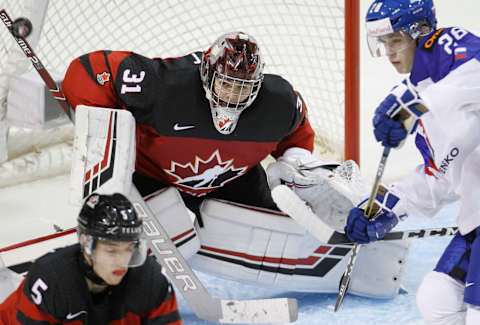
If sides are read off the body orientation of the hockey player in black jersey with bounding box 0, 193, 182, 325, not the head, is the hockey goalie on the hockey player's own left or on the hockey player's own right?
on the hockey player's own left

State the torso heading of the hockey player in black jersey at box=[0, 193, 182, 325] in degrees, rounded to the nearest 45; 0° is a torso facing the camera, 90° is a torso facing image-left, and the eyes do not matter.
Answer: approximately 315°

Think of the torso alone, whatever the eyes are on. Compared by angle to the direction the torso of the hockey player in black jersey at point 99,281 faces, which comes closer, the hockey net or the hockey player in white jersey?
the hockey player in white jersey

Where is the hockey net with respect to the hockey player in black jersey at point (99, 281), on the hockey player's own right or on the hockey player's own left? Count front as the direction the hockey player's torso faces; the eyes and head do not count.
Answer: on the hockey player's own left

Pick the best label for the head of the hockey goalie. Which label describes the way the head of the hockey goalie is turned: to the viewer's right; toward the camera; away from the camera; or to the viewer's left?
toward the camera
